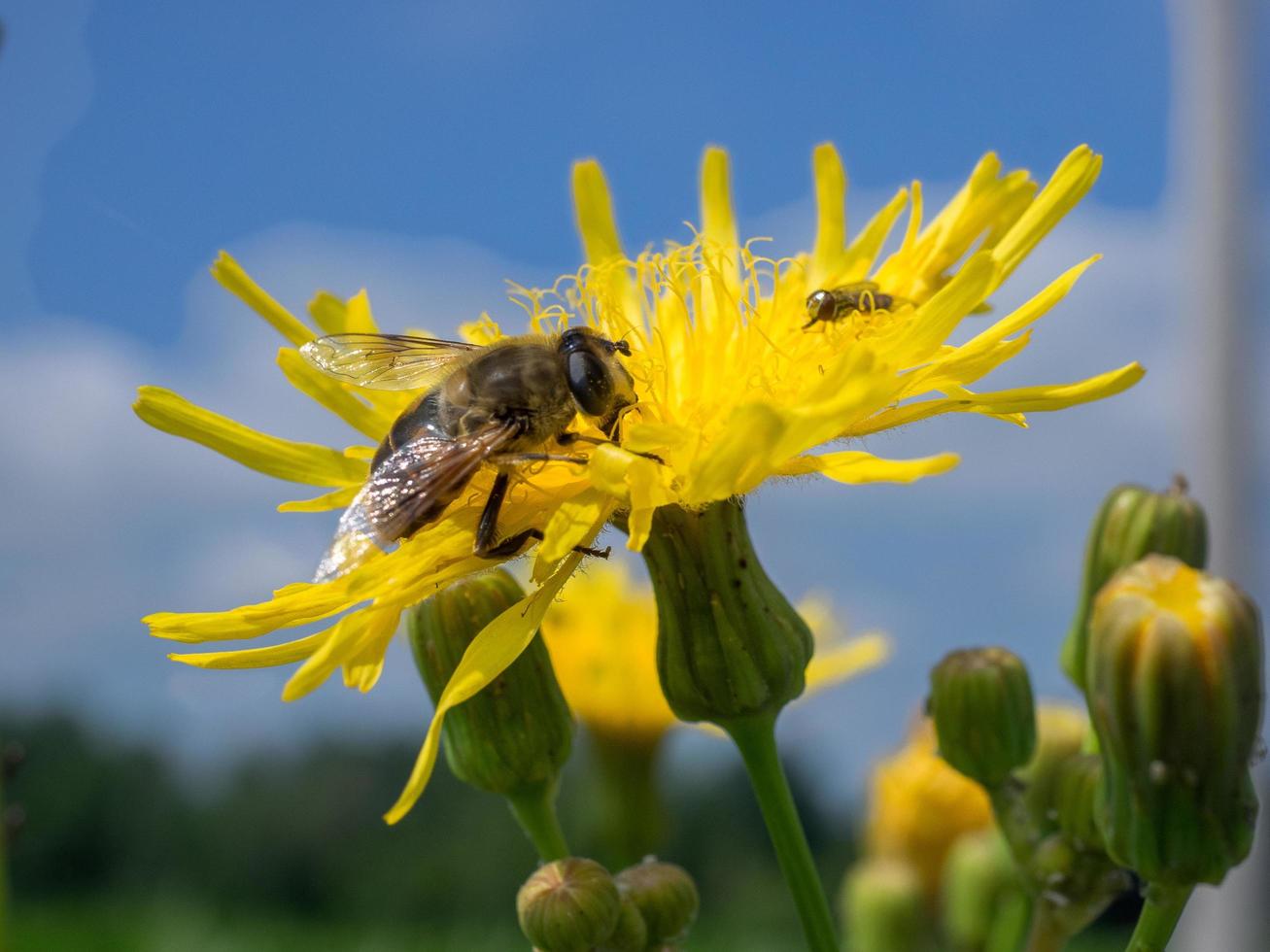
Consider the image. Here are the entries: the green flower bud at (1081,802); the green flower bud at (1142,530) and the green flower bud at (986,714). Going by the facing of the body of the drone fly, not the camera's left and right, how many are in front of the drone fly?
3

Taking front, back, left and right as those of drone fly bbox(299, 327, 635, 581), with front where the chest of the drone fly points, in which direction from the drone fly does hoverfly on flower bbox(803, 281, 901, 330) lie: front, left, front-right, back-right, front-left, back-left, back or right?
front

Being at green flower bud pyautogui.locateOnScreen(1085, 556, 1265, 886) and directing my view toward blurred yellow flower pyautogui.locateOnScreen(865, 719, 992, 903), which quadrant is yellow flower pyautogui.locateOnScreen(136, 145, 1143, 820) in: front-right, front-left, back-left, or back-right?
front-left

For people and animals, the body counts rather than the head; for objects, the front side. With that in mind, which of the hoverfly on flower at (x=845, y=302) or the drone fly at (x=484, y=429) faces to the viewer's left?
the hoverfly on flower

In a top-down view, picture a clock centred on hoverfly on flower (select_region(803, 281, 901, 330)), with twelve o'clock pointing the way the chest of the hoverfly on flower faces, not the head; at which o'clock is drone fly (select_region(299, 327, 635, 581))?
The drone fly is roughly at 11 o'clock from the hoverfly on flower.

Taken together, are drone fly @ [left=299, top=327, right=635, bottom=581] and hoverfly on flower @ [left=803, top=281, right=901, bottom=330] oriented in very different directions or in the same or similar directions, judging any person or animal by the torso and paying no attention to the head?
very different directions

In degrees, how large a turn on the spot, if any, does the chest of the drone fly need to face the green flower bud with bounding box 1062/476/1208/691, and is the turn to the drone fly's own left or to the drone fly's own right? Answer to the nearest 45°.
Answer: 0° — it already faces it

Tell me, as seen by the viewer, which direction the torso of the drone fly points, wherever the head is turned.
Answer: to the viewer's right

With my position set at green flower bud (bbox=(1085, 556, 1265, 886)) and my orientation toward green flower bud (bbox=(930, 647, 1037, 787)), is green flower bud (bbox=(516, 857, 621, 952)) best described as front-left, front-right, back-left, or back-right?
front-left

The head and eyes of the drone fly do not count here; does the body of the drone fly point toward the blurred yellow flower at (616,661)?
no

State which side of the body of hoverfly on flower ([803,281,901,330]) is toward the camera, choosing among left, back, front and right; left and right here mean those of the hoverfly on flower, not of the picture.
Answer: left

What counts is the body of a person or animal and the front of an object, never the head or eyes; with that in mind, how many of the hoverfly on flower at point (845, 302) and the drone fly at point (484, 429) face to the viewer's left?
1

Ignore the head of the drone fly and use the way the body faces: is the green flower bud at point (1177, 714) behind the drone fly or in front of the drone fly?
in front
